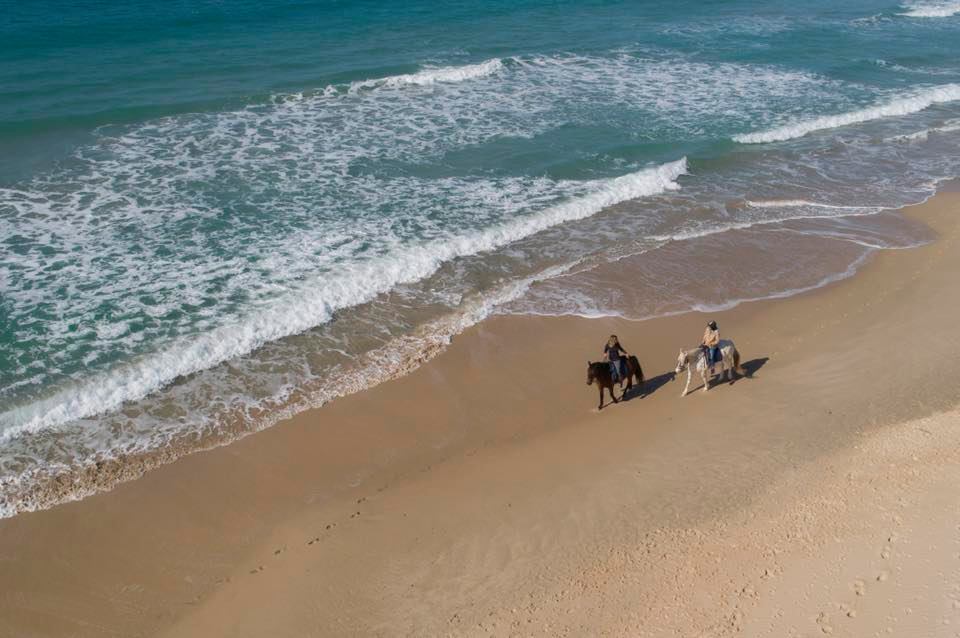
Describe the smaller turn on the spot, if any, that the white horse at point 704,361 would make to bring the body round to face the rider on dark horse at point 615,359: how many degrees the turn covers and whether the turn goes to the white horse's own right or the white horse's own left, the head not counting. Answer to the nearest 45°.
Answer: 0° — it already faces them

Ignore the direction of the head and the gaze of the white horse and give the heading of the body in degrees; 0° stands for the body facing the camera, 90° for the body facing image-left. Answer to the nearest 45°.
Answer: approximately 45°
